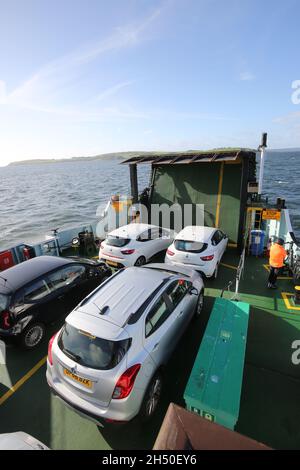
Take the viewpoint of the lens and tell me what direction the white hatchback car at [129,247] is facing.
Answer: facing away from the viewer and to the right of the viewer

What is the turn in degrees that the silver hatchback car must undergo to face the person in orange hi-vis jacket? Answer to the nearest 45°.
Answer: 0° — it already faces them

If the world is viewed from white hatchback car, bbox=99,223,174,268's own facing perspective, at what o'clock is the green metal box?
The green metal box is roughly at 4 o'clock from the white hatchback car.

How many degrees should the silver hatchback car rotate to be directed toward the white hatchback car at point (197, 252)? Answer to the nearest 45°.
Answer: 0° — it already faces it

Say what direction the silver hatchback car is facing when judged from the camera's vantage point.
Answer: facing away from the viewer and to the right of the viewer

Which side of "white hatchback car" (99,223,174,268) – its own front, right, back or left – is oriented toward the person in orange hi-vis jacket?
right

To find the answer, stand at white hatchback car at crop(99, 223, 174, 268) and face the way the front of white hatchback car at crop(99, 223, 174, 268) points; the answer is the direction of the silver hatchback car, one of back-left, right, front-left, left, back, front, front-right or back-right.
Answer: back-right
